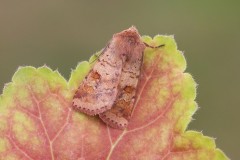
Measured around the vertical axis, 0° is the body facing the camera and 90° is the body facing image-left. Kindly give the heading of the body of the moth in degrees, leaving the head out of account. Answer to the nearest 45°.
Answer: approximately 180°
